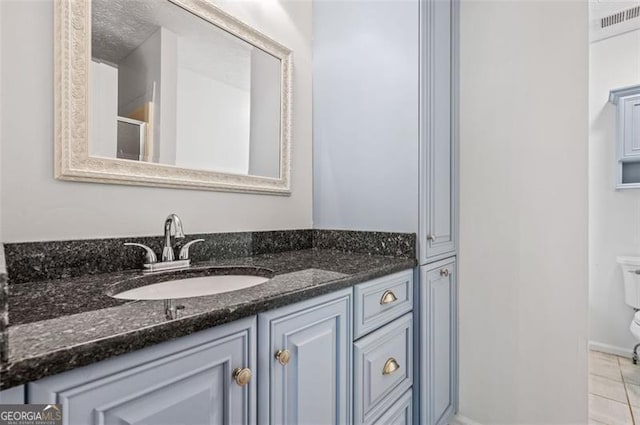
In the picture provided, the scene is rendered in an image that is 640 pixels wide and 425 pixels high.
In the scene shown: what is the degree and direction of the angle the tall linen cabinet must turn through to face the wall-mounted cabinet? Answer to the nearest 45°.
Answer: approximately 90° to its left

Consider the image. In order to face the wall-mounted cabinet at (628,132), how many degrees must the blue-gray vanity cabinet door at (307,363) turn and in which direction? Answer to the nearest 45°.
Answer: approximately 90° to its left

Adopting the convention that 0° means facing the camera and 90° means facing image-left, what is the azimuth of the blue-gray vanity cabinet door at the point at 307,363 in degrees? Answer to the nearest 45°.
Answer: approximately 315°

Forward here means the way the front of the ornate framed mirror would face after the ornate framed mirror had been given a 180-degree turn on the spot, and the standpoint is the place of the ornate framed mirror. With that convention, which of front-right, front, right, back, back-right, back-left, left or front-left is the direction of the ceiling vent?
back-right

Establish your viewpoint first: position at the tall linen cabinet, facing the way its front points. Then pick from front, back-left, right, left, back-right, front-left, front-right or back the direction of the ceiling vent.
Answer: left

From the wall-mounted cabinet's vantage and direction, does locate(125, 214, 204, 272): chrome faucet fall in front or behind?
in front

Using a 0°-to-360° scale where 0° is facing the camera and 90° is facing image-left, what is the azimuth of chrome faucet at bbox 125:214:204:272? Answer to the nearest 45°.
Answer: approximately 315°

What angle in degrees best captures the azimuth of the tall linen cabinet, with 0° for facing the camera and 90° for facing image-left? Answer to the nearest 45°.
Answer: approximately 315°

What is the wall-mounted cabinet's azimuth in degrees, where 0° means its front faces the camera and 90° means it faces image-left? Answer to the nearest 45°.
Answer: approximately 45°
